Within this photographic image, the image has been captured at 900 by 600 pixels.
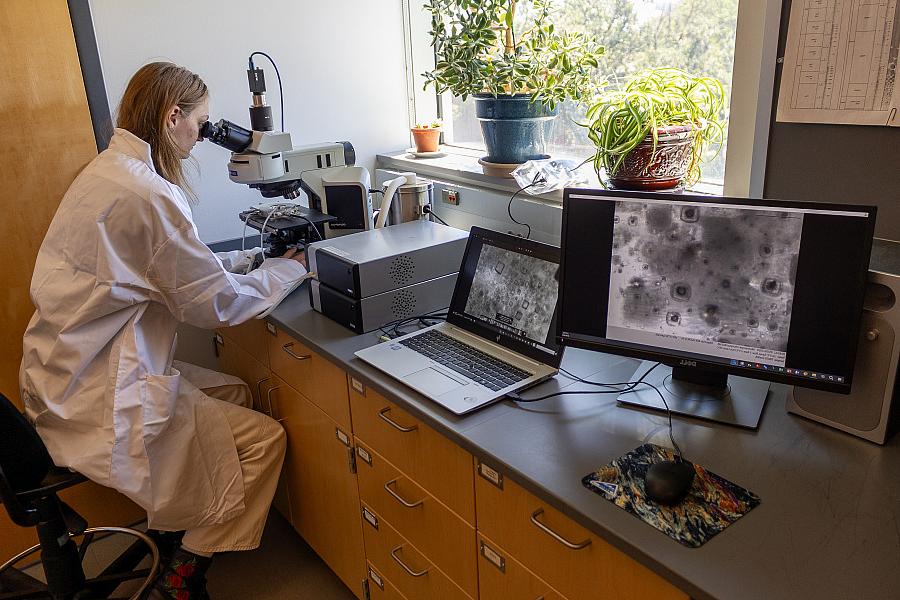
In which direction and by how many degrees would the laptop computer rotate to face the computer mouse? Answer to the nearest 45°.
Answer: approximately 90° to its left

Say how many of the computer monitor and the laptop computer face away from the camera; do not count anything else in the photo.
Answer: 0

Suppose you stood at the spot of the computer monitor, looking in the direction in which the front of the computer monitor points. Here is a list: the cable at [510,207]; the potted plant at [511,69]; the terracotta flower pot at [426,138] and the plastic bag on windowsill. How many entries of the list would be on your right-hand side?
4

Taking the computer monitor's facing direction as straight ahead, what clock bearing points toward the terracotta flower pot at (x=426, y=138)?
The terracotta flower pot is roughly at 3 o'clock from the computer monitor.

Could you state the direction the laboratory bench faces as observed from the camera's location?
facing the viewer and to the left of the viewer

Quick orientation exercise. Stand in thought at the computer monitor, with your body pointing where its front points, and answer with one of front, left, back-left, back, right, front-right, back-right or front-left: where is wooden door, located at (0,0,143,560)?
front-right

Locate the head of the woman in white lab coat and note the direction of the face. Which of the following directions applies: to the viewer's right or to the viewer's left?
to the viewer's right

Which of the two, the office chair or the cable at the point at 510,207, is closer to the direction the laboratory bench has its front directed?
the office chair

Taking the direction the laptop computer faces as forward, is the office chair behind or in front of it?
in front

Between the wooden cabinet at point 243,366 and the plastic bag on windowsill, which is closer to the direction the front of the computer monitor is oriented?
the wooden cabinet

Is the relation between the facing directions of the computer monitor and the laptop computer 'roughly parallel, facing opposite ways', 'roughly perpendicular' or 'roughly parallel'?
roughly parallel

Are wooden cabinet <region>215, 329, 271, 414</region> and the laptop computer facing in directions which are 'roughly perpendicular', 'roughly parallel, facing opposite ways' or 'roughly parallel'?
roughly parallel

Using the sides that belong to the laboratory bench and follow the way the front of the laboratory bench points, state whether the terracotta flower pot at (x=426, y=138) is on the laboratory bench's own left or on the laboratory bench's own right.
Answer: on the laboratory bench's own right

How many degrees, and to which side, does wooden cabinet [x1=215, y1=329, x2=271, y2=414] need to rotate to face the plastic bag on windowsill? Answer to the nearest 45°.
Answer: approximately 135° to its left
